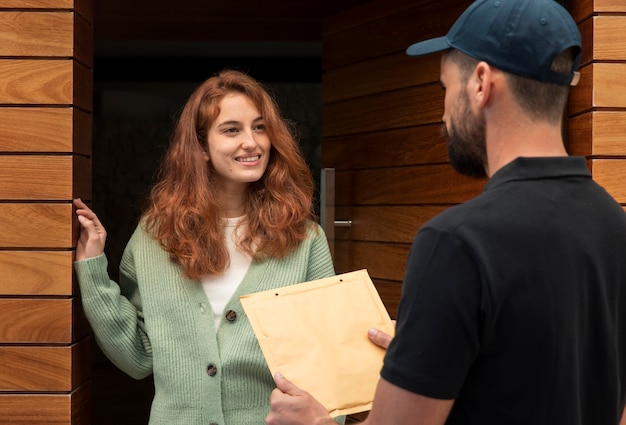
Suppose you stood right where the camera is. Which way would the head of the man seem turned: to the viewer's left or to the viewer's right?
to the viewer's left

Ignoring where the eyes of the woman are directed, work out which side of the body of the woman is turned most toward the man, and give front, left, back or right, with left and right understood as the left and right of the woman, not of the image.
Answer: front

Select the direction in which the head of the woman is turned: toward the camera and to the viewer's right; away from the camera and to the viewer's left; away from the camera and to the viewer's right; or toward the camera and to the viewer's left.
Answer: toward the camera and to the viewer's right

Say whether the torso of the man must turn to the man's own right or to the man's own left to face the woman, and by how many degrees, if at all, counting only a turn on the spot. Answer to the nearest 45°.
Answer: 0° — they already face them

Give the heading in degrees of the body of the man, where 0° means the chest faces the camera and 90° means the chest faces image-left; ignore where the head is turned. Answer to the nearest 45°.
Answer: approximately 135°

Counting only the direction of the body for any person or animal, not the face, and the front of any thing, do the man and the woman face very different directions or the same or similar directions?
very different directions

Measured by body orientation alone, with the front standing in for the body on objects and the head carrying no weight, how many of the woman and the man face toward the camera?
1

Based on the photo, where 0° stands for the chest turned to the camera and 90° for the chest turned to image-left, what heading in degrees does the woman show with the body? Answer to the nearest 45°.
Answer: approximately 0°
